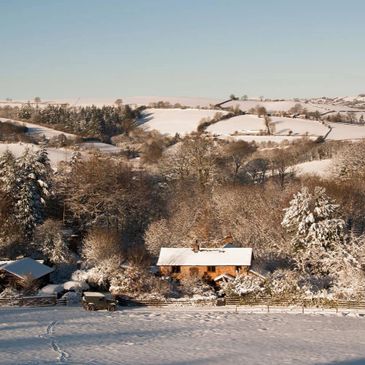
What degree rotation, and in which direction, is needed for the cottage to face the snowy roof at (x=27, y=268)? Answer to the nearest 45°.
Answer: approximately 90° to its right

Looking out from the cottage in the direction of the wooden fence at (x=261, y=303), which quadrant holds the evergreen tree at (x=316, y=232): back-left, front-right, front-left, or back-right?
front-left

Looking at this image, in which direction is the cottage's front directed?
toward the camera

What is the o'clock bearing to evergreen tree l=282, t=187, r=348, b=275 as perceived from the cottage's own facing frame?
The evergreen tree is roughly at 9 o'clock from the cottage.

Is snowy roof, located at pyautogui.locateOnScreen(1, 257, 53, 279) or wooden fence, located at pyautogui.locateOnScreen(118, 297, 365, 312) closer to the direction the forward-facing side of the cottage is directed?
the wooden fence

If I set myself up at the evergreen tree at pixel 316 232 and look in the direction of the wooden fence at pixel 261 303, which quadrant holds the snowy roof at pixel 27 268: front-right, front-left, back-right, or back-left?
front-right

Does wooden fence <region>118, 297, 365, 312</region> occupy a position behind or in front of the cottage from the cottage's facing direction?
in front

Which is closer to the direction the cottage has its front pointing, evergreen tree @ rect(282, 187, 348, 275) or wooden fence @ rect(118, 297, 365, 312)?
the wooden fence

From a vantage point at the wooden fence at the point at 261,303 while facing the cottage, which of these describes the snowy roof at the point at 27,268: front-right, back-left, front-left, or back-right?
front-left
